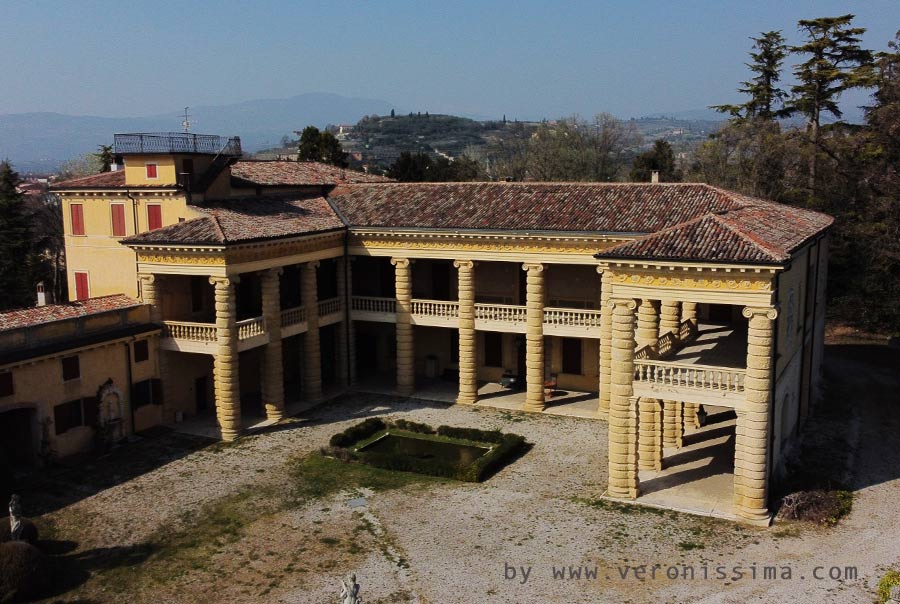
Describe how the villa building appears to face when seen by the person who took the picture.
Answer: facing the viewer

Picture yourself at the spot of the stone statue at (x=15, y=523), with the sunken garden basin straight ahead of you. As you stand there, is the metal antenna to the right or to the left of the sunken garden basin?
left

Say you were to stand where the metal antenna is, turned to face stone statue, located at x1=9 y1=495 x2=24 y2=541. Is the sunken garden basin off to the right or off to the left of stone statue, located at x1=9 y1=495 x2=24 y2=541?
left

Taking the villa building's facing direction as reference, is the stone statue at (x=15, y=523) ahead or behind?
ahead
